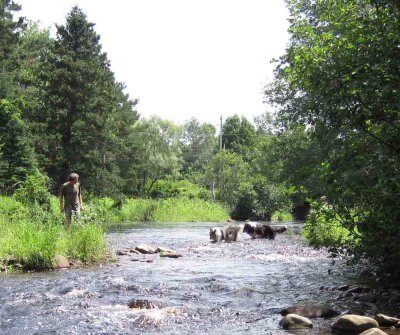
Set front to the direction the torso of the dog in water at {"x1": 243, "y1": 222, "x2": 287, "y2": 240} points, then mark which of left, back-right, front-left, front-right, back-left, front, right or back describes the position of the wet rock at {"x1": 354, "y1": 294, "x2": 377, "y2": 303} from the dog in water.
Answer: left

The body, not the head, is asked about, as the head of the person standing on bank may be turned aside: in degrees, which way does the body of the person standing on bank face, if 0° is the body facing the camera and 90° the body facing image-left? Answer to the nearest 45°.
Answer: approximately 315°

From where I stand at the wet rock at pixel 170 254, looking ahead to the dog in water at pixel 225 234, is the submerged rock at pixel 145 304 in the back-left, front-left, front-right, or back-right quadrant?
back-right

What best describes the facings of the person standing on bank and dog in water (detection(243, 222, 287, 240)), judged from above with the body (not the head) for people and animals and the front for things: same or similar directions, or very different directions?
very different directions

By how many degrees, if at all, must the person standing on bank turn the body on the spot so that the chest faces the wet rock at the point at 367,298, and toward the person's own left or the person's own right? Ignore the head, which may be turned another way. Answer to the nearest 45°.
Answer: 0° — they already face it

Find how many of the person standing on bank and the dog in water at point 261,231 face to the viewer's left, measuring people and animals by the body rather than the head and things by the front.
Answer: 1

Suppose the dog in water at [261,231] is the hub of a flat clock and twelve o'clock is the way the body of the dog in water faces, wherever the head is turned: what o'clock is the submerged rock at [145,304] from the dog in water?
The submerged rock is roughly at 9 o'clock from the dog in water.

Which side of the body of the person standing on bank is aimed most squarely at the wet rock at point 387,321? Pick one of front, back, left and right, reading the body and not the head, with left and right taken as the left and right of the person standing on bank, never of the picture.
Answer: front

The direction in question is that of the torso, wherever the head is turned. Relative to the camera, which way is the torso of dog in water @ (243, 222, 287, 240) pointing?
to the viewer's left
